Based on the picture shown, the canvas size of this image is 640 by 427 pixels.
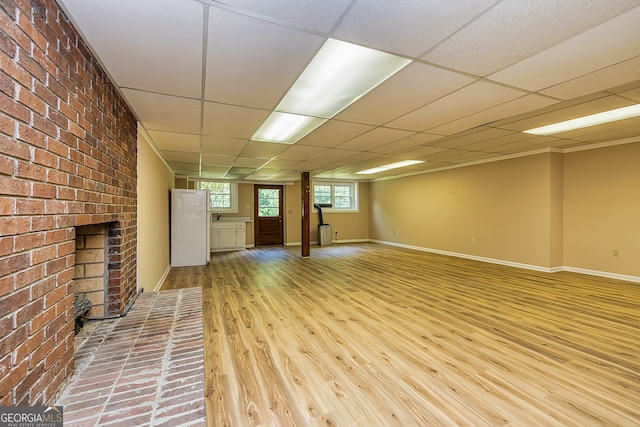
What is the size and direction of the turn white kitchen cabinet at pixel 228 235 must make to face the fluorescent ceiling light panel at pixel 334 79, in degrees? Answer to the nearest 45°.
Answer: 0° — it already faces it

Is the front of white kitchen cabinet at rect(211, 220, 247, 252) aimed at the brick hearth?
yes

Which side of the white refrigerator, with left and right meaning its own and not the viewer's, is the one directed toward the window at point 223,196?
left

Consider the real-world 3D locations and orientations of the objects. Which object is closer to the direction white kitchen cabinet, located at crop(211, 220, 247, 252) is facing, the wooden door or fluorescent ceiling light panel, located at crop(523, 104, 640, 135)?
the fluorescent ceiling light panel

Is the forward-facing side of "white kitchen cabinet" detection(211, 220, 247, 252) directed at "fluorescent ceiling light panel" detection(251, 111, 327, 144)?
yes

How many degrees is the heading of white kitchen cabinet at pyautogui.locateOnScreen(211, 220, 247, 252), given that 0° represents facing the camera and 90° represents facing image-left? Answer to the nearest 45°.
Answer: approximately 0°
